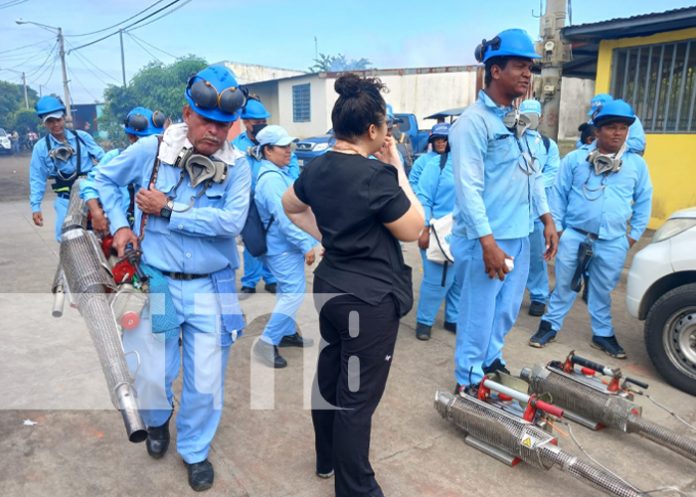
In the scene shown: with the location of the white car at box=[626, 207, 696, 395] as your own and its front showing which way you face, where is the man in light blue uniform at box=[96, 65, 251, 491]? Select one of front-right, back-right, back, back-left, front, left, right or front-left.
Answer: front-left

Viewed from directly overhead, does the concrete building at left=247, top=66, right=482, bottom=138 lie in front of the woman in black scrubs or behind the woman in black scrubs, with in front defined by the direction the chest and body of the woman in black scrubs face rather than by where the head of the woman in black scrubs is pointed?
in front

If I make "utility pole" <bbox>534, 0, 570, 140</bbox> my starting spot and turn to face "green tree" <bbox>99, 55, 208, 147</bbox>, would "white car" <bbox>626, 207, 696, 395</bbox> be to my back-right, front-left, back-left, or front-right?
back-left

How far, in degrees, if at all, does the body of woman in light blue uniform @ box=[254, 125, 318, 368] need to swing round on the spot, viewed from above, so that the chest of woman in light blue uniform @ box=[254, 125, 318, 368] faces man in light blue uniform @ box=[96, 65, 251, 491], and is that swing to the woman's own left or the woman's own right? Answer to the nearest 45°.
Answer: approximately 90° to the woman's own right

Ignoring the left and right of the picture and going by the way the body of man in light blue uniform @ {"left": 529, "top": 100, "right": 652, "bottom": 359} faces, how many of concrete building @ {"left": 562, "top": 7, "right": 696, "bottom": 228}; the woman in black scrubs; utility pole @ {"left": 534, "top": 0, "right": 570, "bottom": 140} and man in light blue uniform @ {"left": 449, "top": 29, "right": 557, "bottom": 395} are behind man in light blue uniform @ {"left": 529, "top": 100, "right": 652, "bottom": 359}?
2

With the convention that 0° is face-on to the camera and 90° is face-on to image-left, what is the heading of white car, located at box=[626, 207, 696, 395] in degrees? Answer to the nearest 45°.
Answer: approximately 90°

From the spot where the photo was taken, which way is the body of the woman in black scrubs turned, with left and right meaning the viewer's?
facing away from the viewer and to the right of the viewer

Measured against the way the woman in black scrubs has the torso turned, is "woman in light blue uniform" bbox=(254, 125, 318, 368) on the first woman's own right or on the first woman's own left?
on the first woman's own left

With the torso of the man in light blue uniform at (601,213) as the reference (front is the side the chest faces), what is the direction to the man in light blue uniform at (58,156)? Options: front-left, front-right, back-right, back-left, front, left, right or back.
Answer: right

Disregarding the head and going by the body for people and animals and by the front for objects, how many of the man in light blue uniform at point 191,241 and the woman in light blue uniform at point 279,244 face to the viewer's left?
0

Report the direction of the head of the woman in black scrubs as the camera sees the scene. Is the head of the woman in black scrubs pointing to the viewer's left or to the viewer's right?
to the viewer's right
